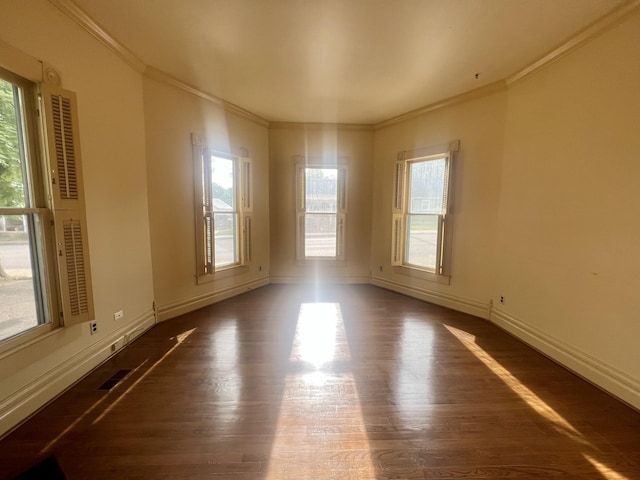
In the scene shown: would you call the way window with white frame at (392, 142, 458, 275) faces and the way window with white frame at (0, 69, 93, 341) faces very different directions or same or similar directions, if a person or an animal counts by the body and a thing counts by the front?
very different directions

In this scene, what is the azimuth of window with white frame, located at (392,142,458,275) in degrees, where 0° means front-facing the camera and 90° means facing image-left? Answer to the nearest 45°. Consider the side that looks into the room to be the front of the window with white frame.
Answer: approximately 45°

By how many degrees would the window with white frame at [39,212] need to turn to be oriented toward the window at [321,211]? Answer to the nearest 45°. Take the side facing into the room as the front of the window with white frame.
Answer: approximately 45° to its left
